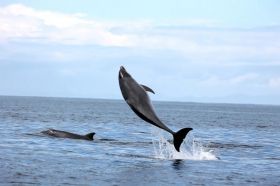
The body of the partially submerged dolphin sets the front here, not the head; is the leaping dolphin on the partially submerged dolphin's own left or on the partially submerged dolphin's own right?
on the partially submerged dolphin's own left

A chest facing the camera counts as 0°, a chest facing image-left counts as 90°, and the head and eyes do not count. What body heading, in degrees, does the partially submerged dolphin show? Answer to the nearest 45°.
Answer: approximately 90°
